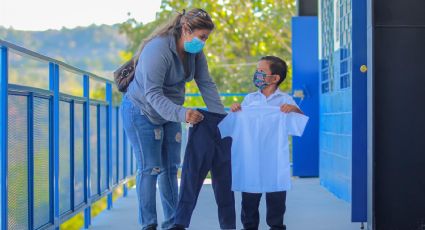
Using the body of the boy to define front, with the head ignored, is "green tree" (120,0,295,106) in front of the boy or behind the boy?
behind

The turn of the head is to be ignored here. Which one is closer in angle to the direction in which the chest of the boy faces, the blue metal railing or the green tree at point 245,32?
the blue metal railing

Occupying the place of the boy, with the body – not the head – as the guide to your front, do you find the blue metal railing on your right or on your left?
on your right

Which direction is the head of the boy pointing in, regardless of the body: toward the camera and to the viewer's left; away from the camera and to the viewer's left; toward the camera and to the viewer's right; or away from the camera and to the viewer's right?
toward the camera and to the viewer's left
